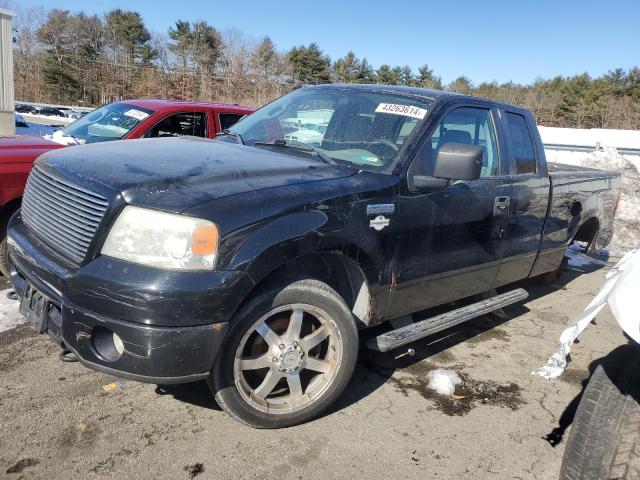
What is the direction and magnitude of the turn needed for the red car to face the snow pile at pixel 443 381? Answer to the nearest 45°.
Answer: approximately 90° to its left

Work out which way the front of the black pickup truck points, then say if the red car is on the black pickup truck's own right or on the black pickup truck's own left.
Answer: on the black pickup truck's own right

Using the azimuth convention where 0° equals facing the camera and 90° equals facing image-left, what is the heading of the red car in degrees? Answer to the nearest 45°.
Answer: approximately 45°

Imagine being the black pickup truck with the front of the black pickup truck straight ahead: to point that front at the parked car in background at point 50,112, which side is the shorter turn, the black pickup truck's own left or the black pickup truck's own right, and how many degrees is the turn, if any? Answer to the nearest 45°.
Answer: approximately 90° to the black pickup truck's own right

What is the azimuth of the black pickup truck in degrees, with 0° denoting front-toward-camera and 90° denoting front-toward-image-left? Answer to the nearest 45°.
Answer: approximately 45°

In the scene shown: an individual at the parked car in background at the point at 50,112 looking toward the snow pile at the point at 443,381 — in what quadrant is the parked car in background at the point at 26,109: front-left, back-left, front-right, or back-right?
back-right

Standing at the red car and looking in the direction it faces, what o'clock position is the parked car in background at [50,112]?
The parked car in background is roughly at 4 o'clock from the red car.

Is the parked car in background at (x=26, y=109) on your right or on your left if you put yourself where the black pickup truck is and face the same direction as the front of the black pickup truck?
on your right
